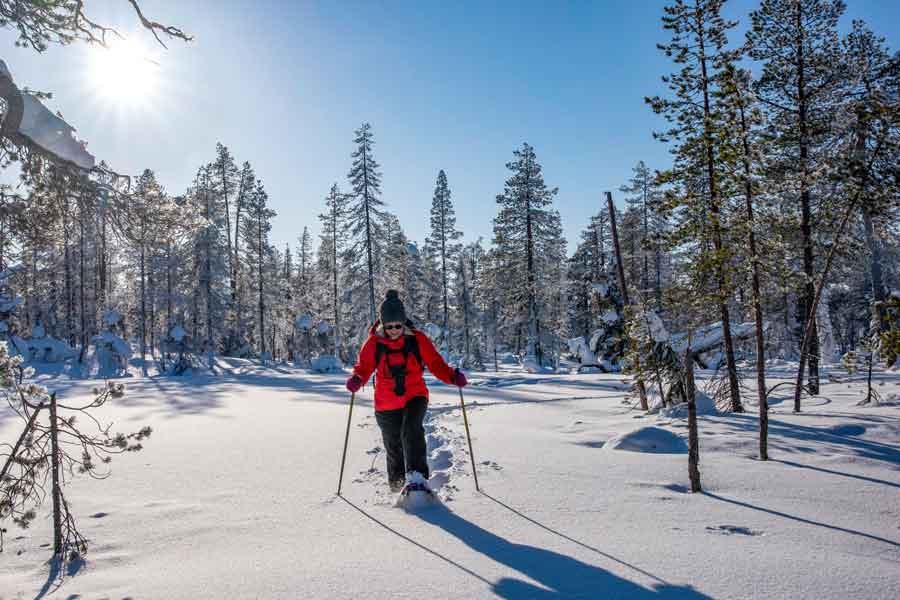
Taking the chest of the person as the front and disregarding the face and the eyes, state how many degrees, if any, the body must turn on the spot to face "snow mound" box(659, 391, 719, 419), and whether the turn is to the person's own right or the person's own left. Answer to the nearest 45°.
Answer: approximately 135° to the person's own left

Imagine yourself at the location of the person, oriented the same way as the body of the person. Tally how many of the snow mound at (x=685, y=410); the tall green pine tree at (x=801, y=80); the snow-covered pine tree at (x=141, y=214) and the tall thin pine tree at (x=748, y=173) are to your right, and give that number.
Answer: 1

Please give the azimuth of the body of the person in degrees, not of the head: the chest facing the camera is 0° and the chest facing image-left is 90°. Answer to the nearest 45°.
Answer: approximately 0°

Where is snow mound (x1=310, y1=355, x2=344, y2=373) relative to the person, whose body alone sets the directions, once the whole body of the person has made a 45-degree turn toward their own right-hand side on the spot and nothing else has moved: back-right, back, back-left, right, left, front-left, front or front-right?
back-right

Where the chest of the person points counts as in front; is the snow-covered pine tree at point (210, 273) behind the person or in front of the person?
behind

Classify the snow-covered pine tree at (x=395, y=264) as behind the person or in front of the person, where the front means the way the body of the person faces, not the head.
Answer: behind

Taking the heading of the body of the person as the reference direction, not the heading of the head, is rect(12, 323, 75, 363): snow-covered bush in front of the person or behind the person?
behind

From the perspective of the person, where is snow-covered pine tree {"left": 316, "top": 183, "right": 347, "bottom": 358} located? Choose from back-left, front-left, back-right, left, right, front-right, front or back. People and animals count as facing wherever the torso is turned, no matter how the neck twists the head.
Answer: back

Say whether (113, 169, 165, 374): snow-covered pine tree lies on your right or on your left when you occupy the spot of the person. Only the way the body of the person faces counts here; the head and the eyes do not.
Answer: on your right
